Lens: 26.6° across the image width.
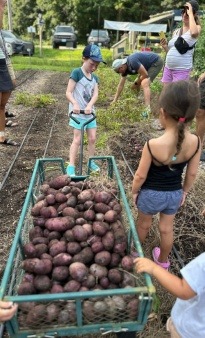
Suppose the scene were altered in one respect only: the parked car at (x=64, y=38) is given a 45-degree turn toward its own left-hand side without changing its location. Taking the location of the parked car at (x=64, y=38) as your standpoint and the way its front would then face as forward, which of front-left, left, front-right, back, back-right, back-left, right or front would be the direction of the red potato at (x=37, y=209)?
front-right

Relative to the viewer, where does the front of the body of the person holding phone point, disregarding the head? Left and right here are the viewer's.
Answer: facing the viewer and to the left of the viewer

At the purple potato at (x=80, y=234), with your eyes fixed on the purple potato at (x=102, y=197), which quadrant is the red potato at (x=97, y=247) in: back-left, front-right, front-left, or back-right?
back-right

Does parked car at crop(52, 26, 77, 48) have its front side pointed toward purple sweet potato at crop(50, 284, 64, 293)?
yes

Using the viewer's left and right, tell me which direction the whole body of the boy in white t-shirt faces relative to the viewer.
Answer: facing the viewer and to the right of the viewer

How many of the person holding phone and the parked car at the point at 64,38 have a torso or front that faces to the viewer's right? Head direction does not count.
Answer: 0

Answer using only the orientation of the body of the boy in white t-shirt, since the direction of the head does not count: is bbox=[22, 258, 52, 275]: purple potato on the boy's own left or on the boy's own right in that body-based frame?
on the boy's own right

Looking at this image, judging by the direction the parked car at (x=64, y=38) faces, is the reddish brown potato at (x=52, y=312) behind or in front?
in front

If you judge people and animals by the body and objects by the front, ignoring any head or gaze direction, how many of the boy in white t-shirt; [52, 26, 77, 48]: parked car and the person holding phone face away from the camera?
0

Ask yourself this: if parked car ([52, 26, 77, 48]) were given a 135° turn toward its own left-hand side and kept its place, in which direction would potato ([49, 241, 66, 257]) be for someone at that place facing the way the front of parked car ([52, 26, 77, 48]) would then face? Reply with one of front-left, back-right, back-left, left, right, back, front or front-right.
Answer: back-right

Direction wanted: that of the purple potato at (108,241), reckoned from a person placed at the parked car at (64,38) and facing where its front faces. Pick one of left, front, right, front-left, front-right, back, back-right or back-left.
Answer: front

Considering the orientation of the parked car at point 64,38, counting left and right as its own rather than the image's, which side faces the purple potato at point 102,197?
front

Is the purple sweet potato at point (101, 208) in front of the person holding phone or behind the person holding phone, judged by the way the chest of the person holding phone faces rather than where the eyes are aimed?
in front

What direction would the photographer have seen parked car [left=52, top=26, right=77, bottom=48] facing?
facing the viewer

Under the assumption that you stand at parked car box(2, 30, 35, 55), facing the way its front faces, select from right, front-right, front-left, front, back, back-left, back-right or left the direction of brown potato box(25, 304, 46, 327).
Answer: front-right

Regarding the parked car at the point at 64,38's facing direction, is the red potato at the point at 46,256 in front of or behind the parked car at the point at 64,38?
in front
